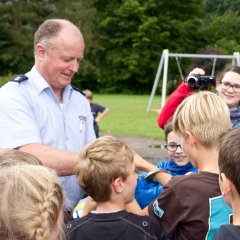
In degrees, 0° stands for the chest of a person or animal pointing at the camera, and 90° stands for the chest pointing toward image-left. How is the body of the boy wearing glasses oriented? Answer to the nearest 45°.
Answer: approximately 0°

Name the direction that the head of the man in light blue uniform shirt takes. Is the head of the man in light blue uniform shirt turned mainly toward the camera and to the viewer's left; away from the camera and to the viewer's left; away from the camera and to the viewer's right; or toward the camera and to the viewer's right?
toward the camera and to the viewer's right

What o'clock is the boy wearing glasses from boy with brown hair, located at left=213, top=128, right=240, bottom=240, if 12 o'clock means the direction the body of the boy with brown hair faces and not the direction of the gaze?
The boy wearing glasses is roughly at 1 o'clock from the boy with brown hair.

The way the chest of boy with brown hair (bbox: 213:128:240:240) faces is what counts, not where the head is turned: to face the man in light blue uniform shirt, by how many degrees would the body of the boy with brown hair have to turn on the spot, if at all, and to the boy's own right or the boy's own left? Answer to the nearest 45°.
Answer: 0° — they already face them

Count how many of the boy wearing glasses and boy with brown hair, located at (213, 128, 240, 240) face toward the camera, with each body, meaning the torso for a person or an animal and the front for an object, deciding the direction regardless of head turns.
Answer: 1

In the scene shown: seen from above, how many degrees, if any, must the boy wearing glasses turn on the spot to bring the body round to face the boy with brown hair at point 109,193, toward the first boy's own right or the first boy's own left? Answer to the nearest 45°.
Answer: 0° — they already face them

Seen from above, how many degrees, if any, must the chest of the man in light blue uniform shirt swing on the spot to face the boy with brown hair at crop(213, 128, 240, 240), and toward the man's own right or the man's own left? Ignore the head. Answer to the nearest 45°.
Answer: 0° — they already face them

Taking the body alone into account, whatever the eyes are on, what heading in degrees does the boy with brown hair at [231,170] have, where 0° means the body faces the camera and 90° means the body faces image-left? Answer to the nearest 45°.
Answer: approximately 135°

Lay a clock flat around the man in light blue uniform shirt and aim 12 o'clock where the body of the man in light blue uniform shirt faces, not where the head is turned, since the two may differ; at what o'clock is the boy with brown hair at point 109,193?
The boy with brown hair is roughly at 1 o'clock from the man in light blue uniform shirt.

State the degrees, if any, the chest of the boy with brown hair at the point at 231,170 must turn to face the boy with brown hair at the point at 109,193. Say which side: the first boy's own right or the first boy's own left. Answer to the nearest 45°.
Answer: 0° — they already face them
